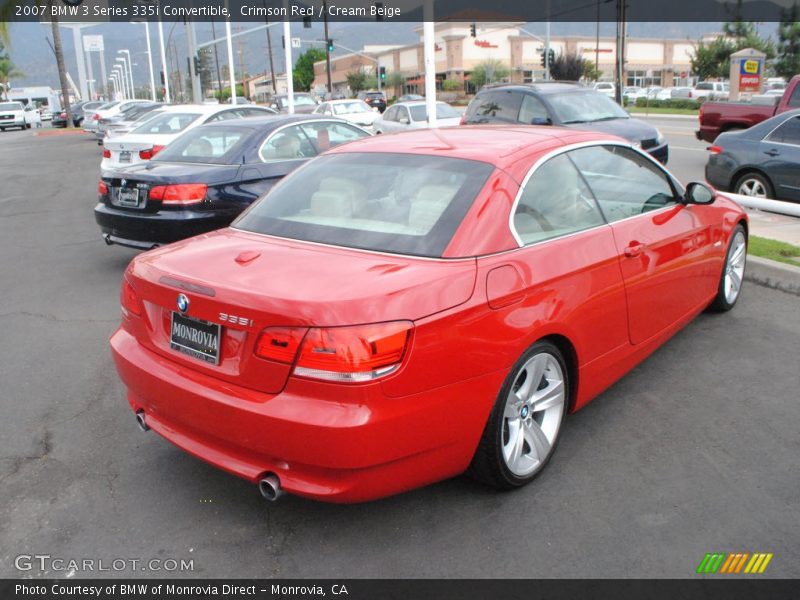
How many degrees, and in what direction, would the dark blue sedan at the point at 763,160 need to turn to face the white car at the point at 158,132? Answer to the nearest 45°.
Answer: approximately 180°

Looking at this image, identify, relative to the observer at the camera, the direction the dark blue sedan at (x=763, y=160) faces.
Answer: facing to the right of the viewer

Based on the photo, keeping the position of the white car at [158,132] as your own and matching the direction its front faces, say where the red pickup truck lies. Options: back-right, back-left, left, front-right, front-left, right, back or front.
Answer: front-right

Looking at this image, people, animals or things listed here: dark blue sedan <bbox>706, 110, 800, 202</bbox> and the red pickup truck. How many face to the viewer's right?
2

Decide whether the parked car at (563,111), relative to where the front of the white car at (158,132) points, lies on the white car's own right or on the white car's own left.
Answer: on the white car's own right

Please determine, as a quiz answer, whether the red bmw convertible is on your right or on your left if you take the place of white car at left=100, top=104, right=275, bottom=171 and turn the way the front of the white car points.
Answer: on your right

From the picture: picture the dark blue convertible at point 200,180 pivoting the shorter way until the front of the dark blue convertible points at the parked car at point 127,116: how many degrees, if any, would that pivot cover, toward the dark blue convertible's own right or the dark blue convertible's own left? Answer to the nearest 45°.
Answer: approximately 45° to the dark blue convertible's own left

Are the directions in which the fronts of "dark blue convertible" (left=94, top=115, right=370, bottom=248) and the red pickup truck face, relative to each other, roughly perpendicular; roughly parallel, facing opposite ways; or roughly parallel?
roughly perpendicular

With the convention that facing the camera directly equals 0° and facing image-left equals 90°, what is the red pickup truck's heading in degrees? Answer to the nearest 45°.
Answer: approximately 270°

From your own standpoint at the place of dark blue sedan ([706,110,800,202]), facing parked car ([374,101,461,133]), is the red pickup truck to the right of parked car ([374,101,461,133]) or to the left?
right

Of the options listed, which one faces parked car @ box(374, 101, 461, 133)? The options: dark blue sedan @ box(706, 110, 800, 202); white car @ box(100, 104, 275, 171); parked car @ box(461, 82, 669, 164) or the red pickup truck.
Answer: the white car

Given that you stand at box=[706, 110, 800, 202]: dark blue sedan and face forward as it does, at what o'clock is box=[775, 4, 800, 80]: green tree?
The green tree is roughly at 9 o'clock from the dark blue sedan.
